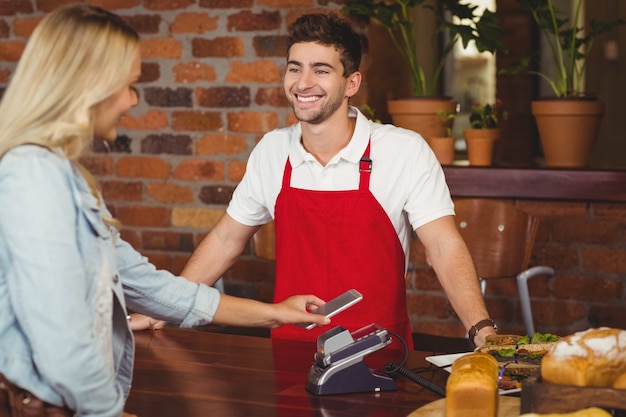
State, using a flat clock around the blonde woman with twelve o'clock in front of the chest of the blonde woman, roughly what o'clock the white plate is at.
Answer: The white plate is roughly at 11 o'clock from the blonde woman.

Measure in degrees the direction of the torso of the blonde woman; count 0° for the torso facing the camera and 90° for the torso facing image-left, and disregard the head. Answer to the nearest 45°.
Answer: approximately 270°

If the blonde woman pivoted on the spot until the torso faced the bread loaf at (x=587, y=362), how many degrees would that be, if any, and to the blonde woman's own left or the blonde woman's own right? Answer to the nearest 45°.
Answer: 0° — they already face it

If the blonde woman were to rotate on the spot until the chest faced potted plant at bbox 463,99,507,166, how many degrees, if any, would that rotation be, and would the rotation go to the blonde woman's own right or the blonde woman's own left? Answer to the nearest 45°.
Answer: approximately 45° to the blonde woman's own left

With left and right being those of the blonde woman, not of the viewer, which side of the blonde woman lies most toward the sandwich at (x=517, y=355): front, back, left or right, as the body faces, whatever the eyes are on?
front

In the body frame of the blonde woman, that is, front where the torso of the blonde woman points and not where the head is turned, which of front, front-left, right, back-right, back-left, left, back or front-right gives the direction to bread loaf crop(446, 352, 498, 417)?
front

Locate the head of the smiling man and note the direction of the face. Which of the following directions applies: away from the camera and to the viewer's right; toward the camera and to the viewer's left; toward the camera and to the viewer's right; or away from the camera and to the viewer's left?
toward the camera and to the viewer's left

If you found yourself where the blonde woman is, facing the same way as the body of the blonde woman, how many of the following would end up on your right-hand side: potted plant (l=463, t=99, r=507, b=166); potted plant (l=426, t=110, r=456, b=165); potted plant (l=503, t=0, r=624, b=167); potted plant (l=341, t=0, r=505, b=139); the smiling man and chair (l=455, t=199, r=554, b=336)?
0

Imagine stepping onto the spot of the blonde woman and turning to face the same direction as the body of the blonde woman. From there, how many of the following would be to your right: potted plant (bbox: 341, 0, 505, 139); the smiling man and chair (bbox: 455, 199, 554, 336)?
0

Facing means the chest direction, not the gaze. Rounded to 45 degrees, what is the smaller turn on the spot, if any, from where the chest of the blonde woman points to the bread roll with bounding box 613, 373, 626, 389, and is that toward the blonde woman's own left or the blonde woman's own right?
0° — they already face it

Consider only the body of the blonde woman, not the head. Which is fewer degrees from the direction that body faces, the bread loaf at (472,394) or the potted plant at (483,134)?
the bread loaf

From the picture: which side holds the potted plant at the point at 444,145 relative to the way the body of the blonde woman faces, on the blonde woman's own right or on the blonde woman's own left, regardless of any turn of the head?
on the blonde woman's own left

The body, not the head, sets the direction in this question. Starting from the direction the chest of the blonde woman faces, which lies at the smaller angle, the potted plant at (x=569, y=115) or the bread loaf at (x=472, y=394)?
the bread loaf

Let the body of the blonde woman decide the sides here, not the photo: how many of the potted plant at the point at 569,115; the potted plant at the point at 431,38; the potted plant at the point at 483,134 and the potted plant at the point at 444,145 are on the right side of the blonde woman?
0

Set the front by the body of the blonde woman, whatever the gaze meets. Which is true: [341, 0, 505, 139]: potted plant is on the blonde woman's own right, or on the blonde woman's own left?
on the blonde woman's own left
